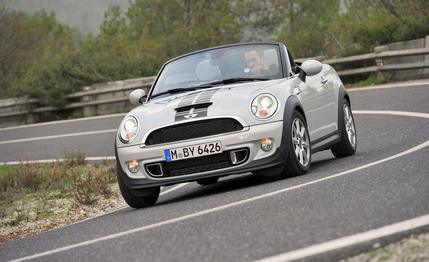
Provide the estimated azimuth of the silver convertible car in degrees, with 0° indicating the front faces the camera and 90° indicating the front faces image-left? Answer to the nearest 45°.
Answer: approximately 45°

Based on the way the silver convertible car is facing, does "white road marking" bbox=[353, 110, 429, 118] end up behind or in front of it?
behind

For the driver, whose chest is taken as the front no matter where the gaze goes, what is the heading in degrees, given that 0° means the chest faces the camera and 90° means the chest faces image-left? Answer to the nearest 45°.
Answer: approximately 45°

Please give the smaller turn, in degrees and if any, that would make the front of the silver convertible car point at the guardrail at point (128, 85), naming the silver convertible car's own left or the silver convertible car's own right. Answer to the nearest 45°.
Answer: approximately 135° to the silver convertible car's own right
